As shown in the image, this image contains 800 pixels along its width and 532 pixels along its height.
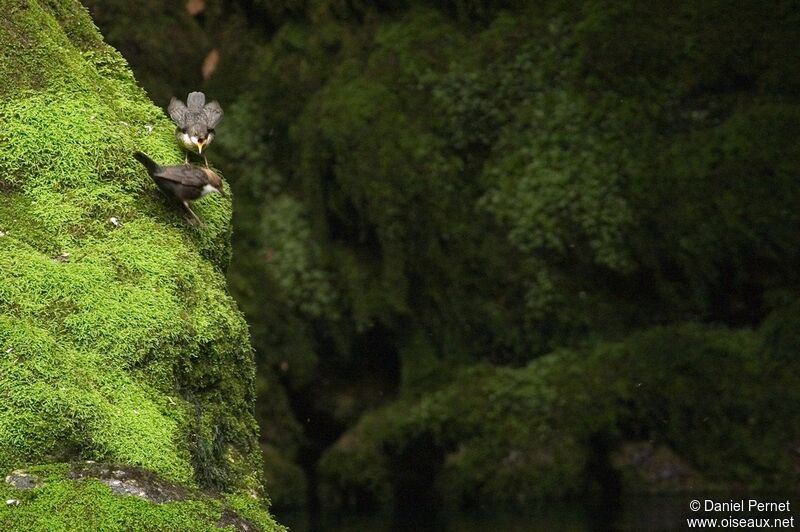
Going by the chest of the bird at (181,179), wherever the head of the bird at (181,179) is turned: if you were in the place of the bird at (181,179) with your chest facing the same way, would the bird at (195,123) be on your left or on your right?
on your left

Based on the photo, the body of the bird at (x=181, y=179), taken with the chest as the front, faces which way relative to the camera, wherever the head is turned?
to the viewer's right

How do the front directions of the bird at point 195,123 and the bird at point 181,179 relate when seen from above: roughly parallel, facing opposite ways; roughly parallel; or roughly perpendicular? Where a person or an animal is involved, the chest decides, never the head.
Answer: roughly perpendicular

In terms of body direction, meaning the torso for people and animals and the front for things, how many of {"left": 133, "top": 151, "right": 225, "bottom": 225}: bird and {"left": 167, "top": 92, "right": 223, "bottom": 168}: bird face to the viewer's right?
1

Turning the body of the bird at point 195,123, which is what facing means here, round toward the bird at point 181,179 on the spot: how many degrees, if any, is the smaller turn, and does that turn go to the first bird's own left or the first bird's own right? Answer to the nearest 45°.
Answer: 0° — it already faces it

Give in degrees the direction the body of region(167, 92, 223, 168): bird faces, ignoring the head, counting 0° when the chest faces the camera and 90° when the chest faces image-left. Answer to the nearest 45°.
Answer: approximately 0°
